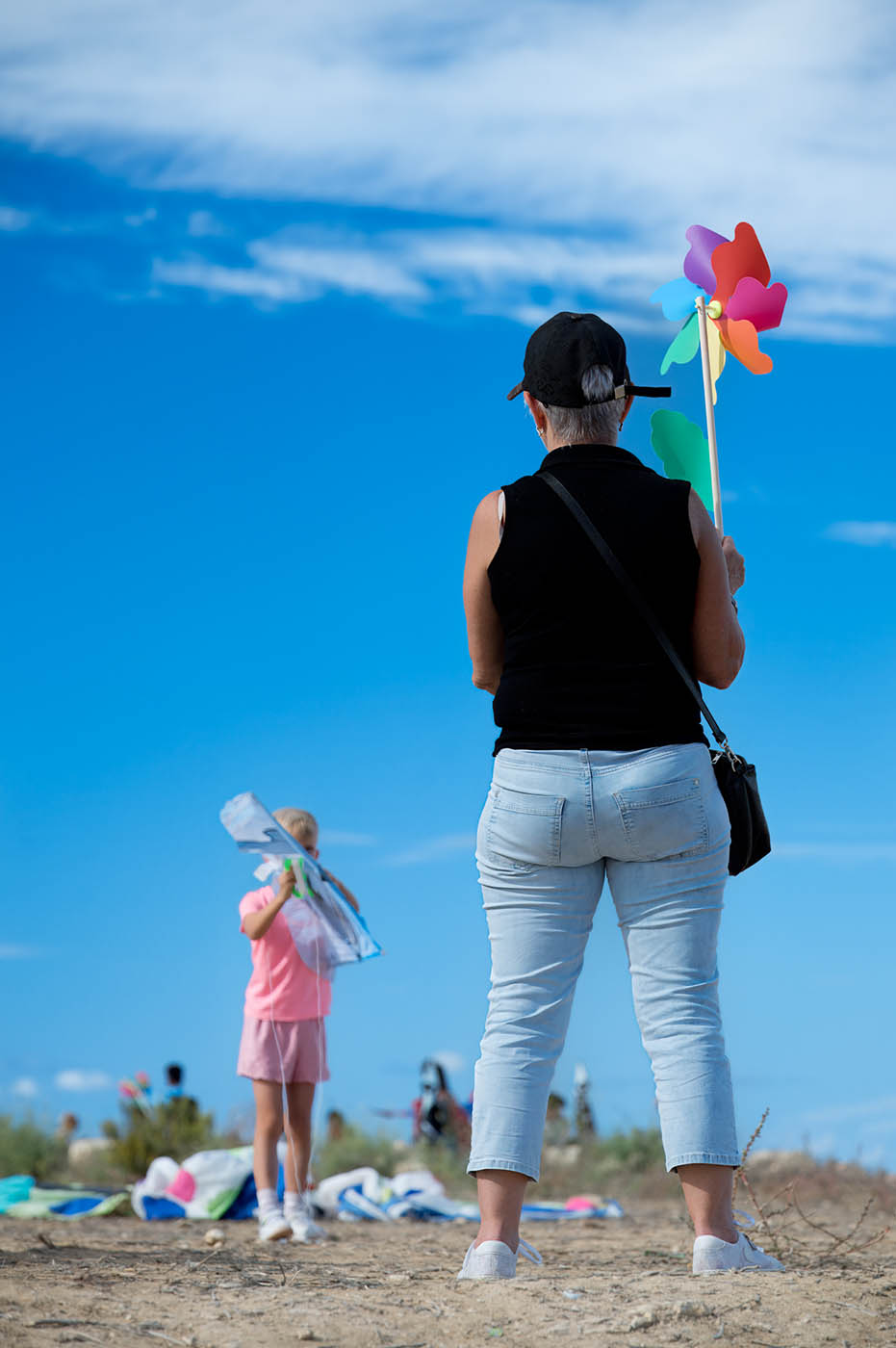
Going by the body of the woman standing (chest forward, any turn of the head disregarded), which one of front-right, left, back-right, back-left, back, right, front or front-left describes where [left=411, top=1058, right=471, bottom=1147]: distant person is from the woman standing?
front

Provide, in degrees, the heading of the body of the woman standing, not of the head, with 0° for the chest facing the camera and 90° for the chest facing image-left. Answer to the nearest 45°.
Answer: approximately 180°

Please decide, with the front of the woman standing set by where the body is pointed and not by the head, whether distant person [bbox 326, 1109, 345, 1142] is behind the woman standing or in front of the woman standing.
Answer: in front

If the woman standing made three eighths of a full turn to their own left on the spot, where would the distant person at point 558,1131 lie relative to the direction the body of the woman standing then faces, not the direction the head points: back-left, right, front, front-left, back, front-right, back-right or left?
back-right

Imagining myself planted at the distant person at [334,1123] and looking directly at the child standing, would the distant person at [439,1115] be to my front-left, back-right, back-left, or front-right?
front-left

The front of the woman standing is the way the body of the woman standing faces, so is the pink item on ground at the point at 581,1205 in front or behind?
in front

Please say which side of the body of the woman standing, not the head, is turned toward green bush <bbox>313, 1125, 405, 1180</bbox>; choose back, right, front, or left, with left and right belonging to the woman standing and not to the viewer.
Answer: front

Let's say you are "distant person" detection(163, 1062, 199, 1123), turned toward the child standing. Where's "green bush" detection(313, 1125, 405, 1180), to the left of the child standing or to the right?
left
